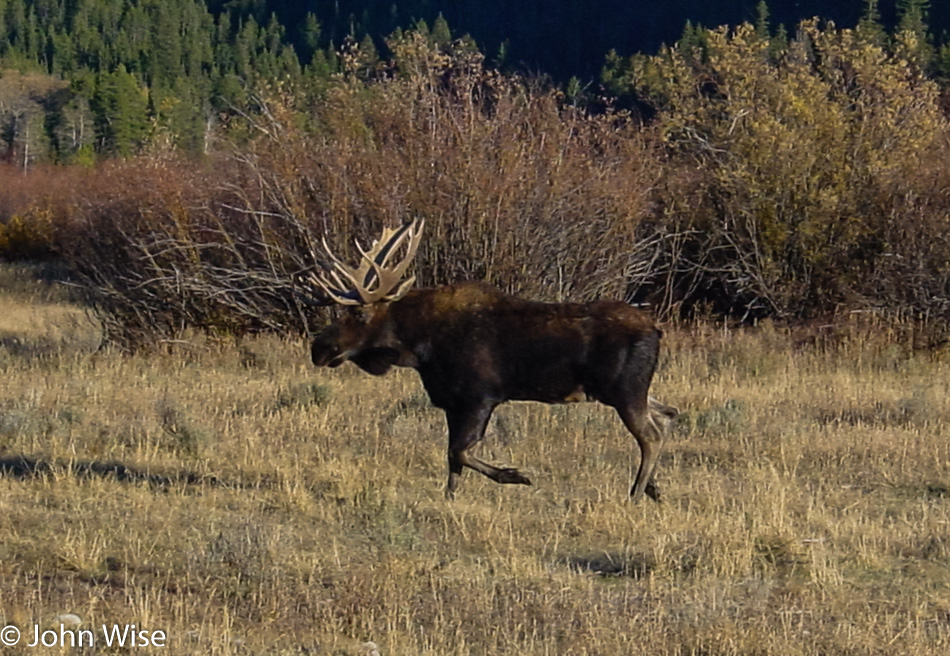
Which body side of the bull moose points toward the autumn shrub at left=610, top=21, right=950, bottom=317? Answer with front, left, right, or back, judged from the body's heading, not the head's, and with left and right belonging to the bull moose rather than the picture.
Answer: right

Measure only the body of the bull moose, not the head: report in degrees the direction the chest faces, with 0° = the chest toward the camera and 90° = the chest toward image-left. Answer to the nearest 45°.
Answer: approximately 90°

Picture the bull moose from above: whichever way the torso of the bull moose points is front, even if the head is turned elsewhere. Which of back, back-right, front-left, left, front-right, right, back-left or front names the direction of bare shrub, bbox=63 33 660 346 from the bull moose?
right
